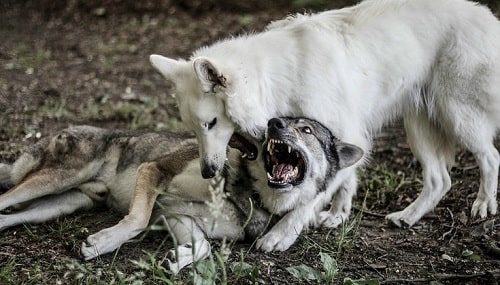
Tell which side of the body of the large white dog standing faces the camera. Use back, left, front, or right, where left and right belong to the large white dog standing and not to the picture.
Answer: left

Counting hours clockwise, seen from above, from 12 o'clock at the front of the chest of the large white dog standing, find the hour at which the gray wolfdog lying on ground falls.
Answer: The gray wolfdog lying on ground is roughly at 11 o'clock from the large white dog standing.
